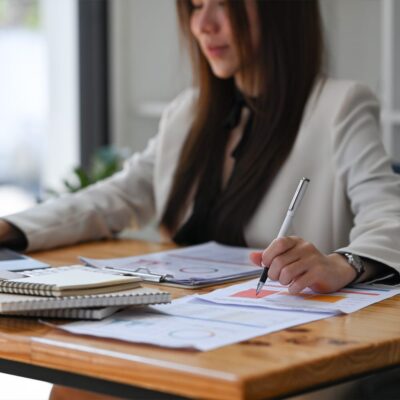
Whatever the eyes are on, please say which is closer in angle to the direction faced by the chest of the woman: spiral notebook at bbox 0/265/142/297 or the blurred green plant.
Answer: the spiral notebook

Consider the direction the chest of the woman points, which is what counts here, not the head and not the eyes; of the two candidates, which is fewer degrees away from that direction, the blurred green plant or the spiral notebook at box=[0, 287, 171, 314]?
the spiral notebook

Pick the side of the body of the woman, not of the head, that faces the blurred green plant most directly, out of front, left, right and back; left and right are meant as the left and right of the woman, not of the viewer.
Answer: right

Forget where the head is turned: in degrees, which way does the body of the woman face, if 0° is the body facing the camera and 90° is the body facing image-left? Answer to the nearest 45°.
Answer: approximately 45°
